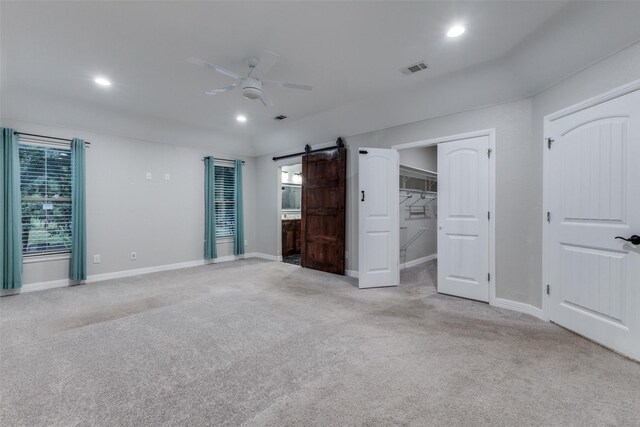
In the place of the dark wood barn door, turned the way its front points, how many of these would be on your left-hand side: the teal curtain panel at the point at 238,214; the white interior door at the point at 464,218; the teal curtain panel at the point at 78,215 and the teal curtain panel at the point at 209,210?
1

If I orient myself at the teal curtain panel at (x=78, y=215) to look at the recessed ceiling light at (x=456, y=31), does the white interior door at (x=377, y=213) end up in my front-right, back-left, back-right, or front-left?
front-left

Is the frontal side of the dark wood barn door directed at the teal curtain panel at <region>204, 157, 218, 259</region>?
no

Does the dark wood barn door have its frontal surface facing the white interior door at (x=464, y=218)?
no

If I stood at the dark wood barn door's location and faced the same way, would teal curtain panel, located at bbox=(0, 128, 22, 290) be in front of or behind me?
in front

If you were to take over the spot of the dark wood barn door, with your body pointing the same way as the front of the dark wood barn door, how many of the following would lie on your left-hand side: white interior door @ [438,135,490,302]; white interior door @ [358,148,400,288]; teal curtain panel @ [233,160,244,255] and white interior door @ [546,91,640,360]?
3

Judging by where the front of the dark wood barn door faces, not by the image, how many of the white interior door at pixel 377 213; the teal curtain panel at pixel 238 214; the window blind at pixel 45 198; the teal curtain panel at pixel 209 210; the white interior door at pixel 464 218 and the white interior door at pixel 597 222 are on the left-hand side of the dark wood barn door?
3

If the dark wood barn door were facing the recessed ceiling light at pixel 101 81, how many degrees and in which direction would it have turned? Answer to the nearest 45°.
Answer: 0° — it already faces it

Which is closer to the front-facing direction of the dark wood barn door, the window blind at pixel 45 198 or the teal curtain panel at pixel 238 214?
the window blind

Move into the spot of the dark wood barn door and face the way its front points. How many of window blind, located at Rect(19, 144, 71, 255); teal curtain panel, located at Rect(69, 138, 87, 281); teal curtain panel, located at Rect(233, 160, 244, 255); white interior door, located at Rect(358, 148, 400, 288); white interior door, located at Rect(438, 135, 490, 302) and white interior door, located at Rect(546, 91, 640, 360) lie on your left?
3

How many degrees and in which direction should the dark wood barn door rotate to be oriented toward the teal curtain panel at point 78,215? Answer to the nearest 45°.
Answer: approximately 45° to its right

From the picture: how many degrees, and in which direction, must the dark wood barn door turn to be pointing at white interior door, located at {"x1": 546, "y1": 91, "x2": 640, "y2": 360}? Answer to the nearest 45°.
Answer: approximately 90° to its left

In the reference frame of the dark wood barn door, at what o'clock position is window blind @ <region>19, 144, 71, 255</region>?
The window blind is roughly at 1 o'clock from the dark wood barn door.

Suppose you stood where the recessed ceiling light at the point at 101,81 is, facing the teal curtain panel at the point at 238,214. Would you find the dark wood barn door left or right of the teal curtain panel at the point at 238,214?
right

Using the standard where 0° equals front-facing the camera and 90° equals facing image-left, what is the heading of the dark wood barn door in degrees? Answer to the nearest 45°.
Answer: approximately 45°

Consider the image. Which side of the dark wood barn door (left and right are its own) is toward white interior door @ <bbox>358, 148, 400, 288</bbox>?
left

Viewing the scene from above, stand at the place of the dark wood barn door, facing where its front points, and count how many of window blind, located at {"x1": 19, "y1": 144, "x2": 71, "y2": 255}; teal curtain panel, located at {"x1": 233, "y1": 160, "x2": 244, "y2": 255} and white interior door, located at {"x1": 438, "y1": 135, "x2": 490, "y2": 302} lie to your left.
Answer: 1
